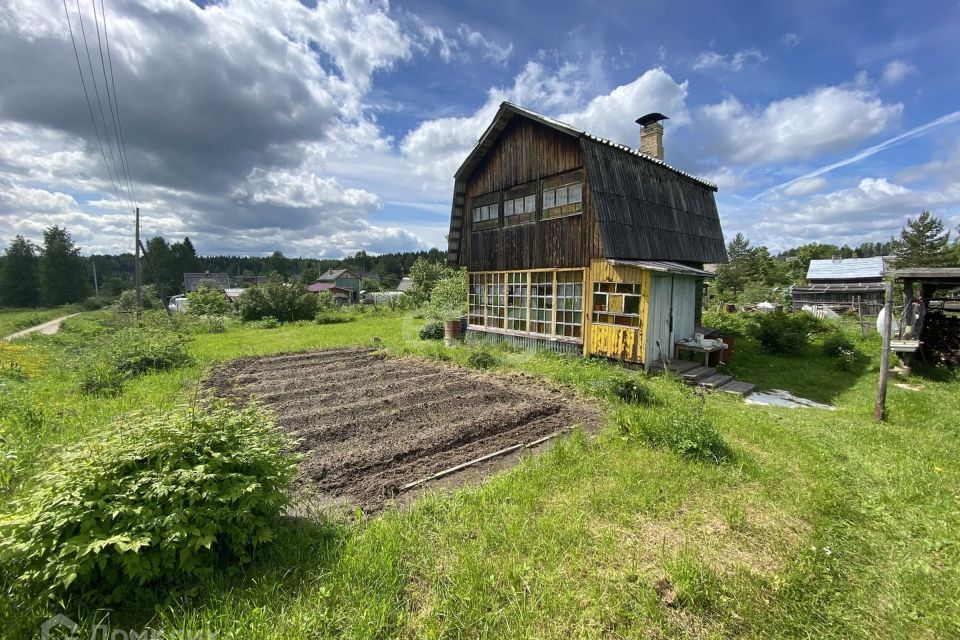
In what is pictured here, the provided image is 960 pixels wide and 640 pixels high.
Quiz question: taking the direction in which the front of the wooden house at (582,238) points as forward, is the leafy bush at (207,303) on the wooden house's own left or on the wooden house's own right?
on the wooden house's own right

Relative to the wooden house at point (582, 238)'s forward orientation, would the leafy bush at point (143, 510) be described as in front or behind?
in front

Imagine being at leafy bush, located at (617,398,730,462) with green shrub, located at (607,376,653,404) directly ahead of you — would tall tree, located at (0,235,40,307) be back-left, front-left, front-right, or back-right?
front-left

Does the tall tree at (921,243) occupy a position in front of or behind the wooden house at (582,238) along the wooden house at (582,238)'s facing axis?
behind

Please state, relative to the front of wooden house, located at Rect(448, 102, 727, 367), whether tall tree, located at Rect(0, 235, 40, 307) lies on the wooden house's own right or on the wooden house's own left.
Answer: on the wooden house's own right

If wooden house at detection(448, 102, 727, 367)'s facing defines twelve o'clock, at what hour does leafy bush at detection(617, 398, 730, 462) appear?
The leafy bush is roughly at 10 o'clock from the wooden house.

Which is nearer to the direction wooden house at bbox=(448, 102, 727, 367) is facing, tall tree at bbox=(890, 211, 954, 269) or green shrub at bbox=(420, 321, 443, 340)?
the green shrub

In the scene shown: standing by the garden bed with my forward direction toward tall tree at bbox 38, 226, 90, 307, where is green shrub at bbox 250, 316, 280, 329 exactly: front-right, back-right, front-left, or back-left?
front-right

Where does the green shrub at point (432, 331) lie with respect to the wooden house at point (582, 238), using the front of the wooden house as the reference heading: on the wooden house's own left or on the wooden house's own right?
on the wooden house's own right

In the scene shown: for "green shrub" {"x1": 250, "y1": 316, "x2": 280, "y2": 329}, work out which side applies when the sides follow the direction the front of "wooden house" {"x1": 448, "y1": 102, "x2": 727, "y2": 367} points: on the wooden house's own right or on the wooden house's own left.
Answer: on the wooden house's own right

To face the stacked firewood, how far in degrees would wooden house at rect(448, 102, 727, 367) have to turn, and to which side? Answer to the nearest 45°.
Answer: approximately 135° to its left
